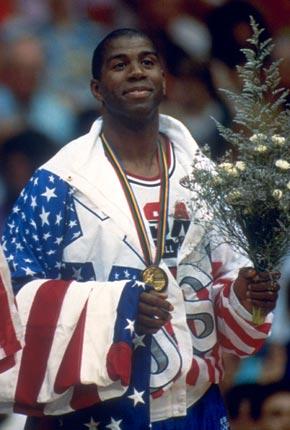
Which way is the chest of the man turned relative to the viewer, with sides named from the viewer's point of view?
facing the viewer and to the right of the viewer
